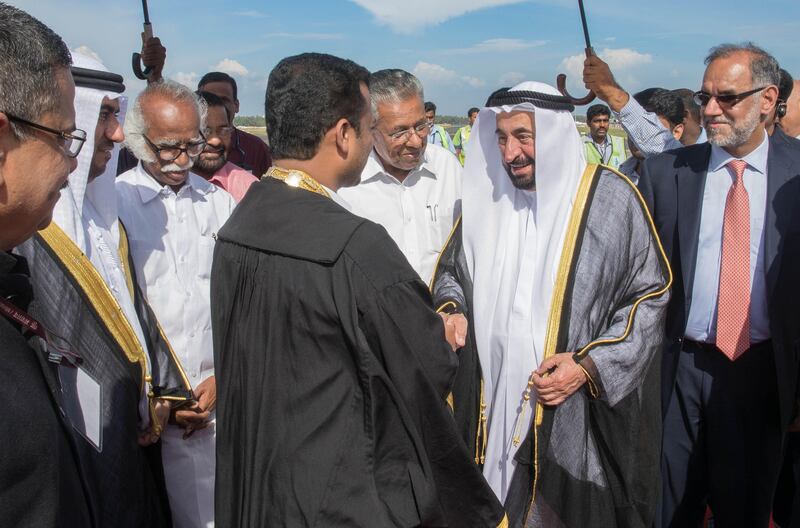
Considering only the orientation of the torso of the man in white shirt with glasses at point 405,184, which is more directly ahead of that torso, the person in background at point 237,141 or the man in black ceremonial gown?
the man in black ceremonial gown

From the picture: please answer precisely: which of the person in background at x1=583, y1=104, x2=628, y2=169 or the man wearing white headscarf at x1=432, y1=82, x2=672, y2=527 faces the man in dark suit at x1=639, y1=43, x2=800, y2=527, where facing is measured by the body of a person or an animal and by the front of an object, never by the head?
the person in background

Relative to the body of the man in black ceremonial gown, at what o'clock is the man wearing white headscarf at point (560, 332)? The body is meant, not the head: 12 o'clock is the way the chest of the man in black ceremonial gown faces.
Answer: The man wearing white headscarf is roughly at 12 o'clock from the man in black ceremonial gown.

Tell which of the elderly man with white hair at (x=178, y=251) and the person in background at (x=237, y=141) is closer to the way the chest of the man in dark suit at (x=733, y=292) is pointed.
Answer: the elderly man with white hair

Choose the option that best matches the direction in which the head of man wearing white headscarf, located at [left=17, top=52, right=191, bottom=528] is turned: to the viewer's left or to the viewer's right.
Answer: to the viewer's right

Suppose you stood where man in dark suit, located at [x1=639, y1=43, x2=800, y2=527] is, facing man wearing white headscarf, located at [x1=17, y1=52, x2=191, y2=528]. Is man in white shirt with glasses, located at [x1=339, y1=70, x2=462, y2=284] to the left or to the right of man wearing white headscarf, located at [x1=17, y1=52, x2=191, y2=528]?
right

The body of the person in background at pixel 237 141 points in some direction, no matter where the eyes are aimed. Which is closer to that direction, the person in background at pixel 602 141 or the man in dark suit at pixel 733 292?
the man in dark suit

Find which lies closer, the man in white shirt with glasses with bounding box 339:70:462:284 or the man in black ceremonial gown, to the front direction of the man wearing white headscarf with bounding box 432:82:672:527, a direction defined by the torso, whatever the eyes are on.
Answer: the man in black ceremonial gown

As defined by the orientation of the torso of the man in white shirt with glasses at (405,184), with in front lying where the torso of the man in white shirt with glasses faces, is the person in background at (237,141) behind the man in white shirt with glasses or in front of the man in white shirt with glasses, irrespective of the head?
behind

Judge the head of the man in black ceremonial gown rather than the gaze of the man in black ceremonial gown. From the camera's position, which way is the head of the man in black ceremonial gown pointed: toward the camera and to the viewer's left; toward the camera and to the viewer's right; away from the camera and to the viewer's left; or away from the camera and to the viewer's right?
away from the camera and to the viewer's right

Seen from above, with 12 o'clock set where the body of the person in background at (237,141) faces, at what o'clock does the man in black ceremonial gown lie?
The man in black ceremonial gown is roughly at 12 o'clock from the person in background.
